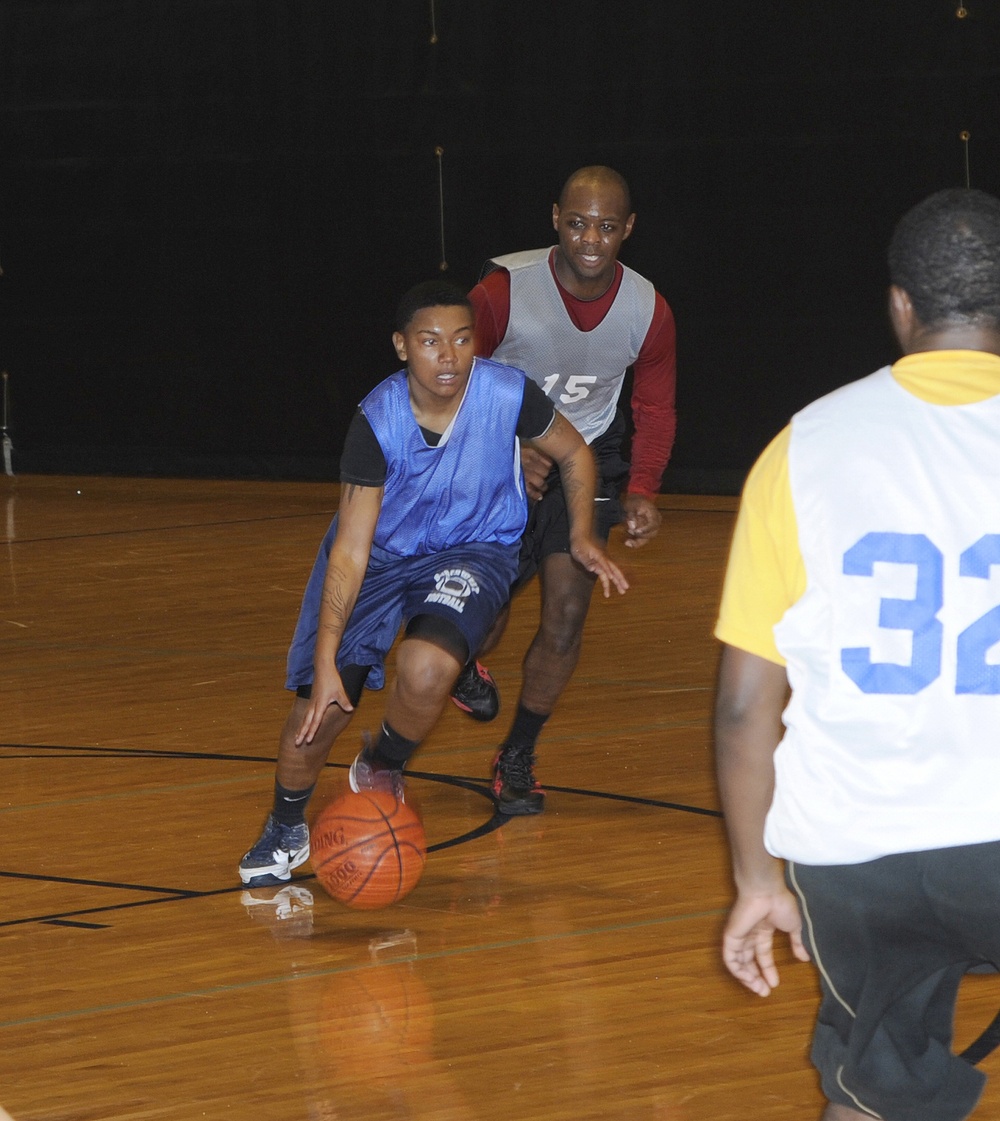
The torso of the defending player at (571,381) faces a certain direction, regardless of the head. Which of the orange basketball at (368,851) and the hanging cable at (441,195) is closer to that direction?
the orange basketball

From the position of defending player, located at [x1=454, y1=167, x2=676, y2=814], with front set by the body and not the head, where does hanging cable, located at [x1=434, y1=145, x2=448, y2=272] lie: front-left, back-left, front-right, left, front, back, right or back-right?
back

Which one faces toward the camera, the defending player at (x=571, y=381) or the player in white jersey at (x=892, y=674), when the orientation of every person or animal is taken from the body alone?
the defending player

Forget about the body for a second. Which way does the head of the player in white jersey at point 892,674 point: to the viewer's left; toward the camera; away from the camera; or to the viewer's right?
away from the camera

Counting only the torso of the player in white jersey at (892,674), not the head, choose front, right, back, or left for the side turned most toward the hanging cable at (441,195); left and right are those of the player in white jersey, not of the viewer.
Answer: front

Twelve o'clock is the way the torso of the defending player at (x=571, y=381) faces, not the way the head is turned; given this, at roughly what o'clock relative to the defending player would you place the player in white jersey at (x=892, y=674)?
The player in white jersey is roughly at 12 o'clock from the defending player.

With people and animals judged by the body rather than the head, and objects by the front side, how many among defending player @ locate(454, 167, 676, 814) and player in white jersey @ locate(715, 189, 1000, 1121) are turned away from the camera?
1

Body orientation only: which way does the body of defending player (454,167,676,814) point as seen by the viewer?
toward the camera

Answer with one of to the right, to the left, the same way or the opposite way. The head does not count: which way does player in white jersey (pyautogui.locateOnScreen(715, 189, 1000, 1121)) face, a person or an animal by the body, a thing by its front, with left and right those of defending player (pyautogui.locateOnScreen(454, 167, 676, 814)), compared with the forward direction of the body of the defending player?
the opposite way

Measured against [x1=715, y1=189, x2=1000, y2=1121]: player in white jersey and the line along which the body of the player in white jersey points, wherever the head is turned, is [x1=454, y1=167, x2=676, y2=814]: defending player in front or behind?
in front

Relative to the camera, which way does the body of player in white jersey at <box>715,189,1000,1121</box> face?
away from the camera
